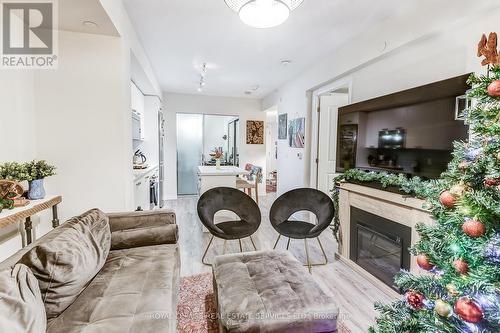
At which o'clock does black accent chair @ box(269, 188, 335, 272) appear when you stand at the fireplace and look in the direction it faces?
The black accent chair is roughly at 2 o'clock from the fireplace.

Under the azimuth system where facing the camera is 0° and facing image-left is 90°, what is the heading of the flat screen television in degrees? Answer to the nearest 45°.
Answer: approximately 45°

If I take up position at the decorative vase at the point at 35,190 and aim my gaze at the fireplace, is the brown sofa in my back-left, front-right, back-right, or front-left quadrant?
front-right

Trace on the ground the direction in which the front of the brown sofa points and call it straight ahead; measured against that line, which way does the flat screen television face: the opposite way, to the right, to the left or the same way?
the opposite way

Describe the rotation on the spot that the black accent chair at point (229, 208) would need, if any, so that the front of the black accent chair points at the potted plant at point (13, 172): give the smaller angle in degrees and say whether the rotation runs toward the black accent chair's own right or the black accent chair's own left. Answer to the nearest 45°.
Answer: approximately 90° to the black accent chair's own right

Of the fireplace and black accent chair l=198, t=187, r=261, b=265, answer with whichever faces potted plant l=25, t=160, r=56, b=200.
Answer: the fireplace

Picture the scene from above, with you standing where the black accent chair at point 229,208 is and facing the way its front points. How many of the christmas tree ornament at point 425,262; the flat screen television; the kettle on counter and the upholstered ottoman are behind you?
1

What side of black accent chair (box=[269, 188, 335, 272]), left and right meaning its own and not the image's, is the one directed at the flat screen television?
left

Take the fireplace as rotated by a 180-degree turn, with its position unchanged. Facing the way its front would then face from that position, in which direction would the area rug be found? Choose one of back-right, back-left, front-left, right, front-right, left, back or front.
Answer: back

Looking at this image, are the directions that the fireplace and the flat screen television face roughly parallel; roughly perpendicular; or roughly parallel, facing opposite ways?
roughly parallel

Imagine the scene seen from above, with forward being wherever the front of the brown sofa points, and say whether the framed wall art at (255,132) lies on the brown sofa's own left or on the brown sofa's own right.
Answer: on the brown sofa's own left

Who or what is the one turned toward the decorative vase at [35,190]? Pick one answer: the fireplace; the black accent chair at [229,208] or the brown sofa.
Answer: the fireplace

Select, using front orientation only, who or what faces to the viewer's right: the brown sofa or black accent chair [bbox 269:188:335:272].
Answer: the brown sofa

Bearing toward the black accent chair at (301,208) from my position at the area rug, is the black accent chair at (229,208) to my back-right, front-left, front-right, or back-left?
front-left

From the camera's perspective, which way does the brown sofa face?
to the viewer's right

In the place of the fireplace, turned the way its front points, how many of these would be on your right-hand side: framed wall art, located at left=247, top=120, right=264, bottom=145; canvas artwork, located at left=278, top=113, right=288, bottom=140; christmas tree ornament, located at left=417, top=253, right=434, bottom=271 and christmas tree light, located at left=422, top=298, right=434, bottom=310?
2

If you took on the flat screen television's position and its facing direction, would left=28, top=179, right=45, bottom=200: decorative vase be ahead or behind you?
ahead

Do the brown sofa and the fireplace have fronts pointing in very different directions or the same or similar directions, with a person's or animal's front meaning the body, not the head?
very different directions

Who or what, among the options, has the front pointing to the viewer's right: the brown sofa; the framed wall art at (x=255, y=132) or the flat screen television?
the brown sofa
